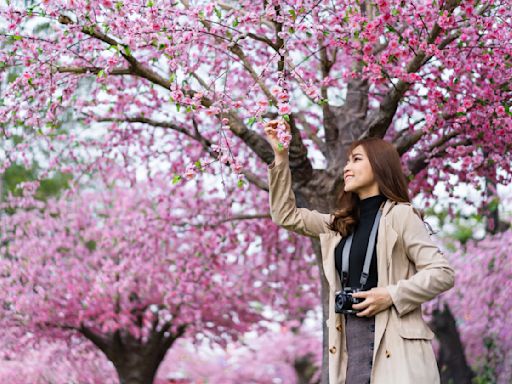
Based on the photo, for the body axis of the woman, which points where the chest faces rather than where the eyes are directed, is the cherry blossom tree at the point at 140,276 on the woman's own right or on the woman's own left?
on the woman's own right

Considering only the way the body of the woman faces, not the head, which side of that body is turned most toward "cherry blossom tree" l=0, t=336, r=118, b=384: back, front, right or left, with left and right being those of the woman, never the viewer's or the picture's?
right

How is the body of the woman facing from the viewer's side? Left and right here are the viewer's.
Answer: facing the viewer and to the left of the viewer

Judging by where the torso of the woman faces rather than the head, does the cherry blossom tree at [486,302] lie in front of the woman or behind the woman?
behind

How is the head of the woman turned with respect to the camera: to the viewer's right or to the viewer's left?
to the viewer's left
